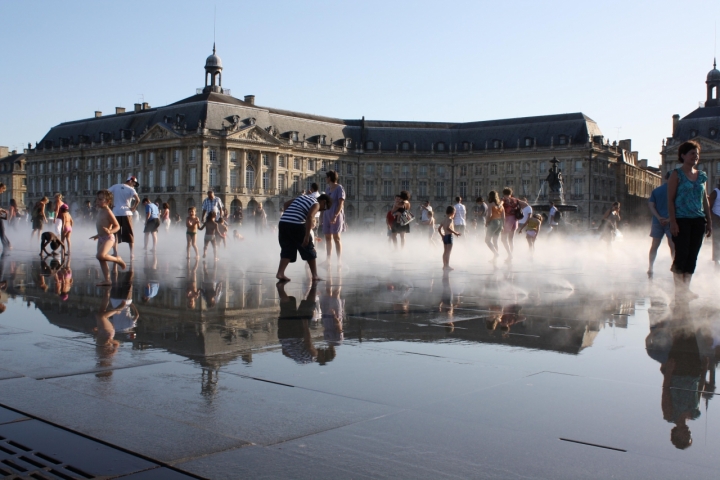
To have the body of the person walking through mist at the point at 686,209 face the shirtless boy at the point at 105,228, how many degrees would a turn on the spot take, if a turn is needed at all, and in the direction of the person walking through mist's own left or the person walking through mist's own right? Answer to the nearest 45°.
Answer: approximately 135° to the person walking through mist's own right

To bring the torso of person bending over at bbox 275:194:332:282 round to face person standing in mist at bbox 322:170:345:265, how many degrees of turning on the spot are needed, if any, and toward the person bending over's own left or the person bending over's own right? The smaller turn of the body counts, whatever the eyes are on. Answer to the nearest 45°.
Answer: approximately 90° to the person bending over's own left

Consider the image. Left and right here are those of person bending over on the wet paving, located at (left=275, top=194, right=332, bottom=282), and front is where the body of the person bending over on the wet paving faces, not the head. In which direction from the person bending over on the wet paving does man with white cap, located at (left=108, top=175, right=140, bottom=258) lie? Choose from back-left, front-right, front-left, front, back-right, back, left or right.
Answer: back-left

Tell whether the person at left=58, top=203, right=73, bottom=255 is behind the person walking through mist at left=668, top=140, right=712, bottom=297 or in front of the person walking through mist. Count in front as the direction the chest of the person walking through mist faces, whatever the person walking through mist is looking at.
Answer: behind

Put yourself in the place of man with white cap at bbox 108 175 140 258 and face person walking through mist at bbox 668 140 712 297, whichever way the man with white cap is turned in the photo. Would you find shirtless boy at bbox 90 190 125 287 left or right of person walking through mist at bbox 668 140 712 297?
right

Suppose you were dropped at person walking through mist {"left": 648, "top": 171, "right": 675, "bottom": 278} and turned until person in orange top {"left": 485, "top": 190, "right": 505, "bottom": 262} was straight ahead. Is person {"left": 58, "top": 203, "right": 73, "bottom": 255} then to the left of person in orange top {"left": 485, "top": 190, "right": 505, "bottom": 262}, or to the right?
left

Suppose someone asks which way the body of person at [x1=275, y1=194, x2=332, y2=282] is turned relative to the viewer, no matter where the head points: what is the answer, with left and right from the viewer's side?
facing to the right of the viewer

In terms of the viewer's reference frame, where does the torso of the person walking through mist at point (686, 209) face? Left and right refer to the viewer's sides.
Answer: facing the viewer and to the right of the viewer

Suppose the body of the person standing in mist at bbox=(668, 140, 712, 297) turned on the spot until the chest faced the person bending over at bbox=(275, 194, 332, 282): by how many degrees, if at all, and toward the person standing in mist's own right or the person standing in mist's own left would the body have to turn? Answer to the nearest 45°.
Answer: approximately 135° to the person standing in mist's own right

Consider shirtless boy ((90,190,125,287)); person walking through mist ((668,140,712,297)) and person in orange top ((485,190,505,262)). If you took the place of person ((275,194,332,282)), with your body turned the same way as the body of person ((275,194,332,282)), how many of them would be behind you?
1

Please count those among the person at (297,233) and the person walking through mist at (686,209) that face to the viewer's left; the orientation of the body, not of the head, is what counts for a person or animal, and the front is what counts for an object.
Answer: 0

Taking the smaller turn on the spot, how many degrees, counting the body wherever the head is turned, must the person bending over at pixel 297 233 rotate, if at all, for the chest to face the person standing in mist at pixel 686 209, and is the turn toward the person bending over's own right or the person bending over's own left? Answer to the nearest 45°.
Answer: approximately 45° to the person bending over's own right

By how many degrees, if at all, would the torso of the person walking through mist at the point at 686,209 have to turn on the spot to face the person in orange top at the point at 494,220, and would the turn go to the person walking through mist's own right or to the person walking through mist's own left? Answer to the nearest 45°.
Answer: approximately 180°

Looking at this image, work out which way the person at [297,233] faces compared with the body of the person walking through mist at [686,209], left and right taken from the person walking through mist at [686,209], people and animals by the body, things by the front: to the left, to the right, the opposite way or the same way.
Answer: to the left
